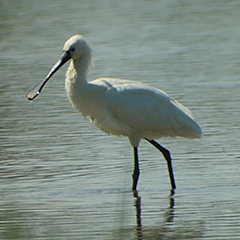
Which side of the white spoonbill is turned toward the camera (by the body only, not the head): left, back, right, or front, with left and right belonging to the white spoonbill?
left
